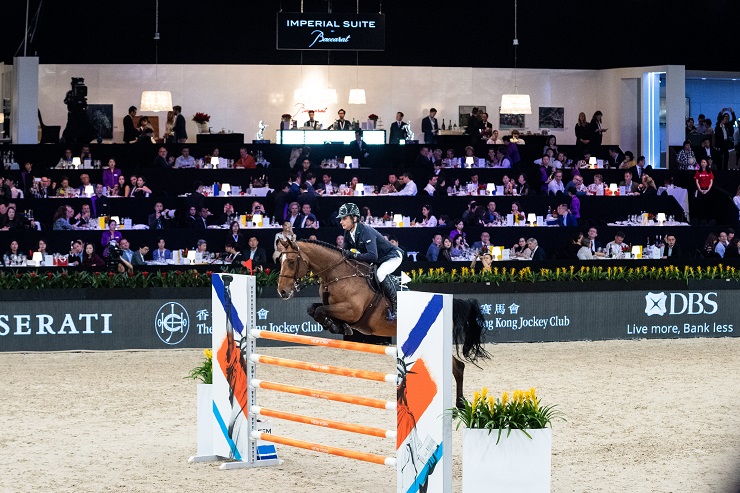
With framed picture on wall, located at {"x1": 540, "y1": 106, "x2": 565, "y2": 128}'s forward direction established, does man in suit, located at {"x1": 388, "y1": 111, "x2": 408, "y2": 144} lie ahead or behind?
ahead

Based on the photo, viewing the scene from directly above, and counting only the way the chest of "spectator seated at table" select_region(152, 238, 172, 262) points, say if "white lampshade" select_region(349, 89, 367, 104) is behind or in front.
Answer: behind

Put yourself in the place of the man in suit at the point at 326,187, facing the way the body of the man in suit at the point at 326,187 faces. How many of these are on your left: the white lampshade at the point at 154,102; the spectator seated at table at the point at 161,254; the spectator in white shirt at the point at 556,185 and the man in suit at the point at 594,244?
2

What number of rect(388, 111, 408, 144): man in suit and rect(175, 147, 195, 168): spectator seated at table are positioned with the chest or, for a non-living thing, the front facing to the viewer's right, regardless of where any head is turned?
0

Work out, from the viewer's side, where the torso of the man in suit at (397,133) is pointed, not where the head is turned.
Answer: toward the camera

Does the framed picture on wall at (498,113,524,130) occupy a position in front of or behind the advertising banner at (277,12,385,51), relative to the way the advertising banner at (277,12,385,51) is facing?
behind

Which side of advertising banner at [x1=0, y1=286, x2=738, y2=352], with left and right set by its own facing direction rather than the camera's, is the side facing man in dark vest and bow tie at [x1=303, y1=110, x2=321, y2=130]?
back

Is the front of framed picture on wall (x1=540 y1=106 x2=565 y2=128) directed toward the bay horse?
yes

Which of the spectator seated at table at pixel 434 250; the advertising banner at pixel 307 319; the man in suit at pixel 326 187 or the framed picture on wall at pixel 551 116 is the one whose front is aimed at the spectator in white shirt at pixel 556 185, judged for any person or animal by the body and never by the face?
the framed picture on wall

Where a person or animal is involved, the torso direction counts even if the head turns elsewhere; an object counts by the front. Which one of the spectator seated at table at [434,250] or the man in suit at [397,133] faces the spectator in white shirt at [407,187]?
the man in suit

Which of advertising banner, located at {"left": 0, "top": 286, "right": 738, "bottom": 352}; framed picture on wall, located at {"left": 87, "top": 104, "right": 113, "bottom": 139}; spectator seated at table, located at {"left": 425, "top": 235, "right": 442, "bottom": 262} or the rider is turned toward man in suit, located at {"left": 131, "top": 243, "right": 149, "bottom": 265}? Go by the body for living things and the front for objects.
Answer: the framed picture on wall

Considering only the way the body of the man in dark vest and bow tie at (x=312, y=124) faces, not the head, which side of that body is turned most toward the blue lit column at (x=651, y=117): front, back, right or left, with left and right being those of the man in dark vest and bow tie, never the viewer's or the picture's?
left

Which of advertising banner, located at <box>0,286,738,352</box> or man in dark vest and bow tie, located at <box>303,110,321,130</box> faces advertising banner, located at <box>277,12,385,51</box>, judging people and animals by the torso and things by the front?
the man in dark vest and bow tie

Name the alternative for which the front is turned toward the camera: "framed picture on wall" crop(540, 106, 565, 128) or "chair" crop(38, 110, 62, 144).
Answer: the framed picture on wall

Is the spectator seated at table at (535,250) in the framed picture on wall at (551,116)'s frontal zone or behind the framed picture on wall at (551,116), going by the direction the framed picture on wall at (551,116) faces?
frontal zone

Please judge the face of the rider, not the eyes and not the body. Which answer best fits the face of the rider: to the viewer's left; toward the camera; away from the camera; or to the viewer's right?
to the viewer's left
